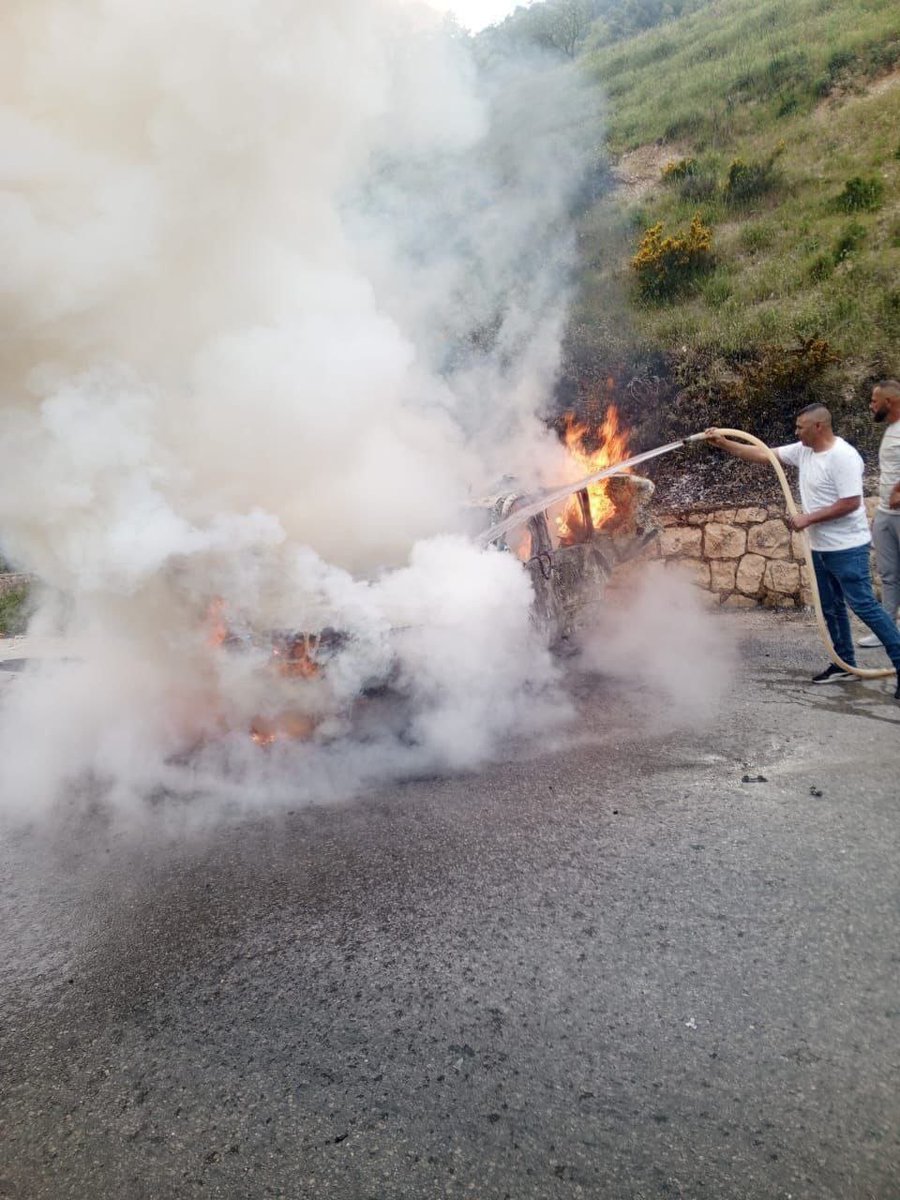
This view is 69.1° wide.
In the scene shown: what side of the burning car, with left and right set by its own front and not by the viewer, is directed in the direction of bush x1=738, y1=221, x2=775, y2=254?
back

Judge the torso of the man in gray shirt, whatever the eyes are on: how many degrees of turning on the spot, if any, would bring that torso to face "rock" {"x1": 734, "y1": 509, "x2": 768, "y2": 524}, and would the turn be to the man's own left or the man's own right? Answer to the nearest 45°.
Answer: approximately 45° to the man's own right

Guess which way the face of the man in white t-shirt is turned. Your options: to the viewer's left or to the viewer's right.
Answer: to the viewer's left

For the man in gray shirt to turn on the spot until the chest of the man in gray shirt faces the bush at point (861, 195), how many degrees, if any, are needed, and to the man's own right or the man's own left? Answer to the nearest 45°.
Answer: approximately 90° to the man's own right

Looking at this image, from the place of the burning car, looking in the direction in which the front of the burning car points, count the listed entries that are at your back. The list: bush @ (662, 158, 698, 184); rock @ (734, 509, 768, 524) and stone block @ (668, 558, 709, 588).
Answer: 3

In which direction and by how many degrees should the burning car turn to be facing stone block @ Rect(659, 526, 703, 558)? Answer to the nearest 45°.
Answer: approximately 180°

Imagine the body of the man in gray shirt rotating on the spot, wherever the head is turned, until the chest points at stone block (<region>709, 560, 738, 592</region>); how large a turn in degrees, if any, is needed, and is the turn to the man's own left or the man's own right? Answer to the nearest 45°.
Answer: approximately 45° to the man's own right

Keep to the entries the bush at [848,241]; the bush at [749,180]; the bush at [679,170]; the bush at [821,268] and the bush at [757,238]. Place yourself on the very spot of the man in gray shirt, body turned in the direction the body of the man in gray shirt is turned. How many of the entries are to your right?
5

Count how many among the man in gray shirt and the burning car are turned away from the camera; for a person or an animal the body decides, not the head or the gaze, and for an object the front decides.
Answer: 0

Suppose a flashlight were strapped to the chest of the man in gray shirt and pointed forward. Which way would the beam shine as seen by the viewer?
to the viewer's left

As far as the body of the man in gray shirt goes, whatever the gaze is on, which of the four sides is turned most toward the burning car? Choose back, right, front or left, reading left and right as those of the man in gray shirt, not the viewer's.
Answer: front

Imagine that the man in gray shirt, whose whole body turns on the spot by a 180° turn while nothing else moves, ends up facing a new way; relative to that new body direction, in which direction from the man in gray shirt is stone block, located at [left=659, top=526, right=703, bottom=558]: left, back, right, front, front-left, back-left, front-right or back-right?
back-left
